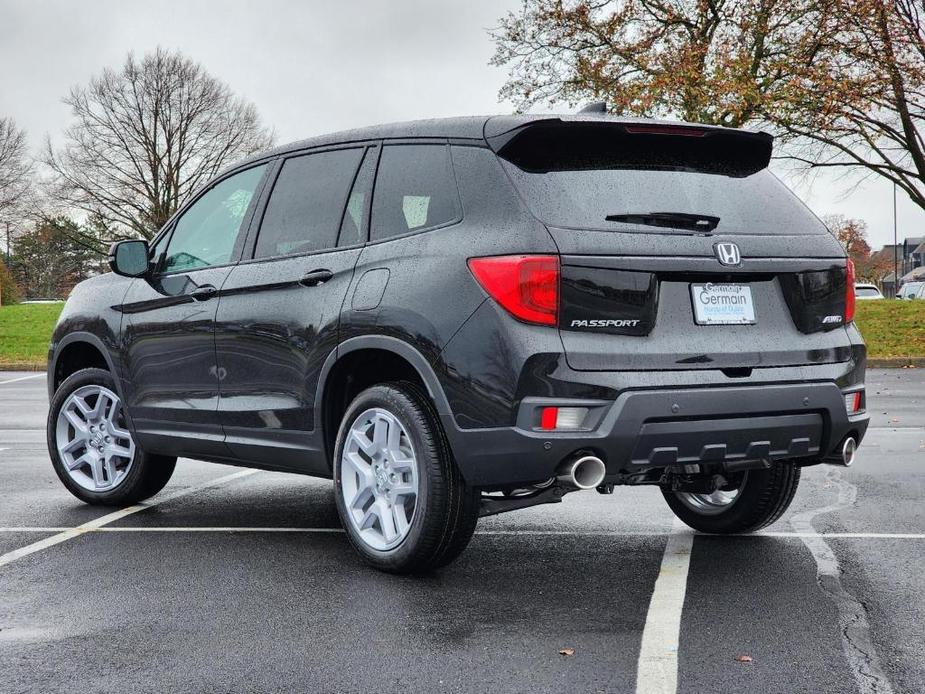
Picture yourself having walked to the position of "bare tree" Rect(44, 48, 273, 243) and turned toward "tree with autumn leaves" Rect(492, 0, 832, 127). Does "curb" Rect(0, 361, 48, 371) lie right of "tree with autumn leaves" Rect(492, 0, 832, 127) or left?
right

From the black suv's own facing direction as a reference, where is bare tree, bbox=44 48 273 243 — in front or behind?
in front

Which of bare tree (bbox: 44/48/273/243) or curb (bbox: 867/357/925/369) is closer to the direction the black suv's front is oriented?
the bare tree

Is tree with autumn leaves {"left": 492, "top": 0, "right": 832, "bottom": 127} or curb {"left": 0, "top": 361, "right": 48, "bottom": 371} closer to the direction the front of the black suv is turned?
the curb

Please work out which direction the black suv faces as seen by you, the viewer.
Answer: facing away from the viewer and to the left of the viewer

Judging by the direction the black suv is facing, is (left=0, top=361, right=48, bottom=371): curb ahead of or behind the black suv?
ahead

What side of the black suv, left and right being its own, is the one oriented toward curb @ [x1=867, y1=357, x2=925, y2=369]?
right

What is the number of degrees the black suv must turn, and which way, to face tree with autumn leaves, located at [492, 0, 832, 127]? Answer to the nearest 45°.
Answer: approximately 45° to its right
